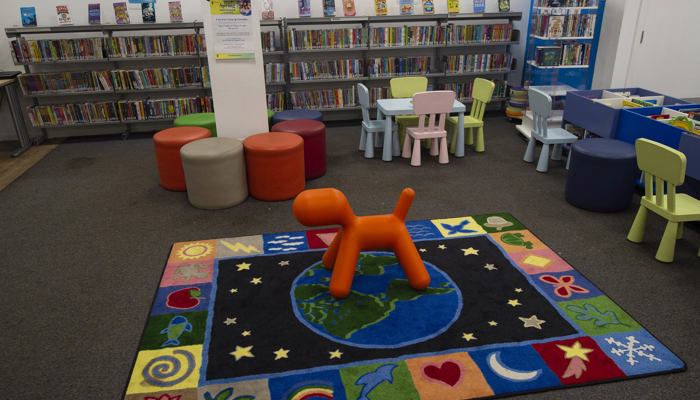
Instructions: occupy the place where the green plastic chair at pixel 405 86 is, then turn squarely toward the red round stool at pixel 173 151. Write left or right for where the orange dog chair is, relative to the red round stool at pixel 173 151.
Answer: left

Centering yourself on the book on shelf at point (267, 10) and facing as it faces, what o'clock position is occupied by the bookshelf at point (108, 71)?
The bookshelf is roughly at 3 o'clock from the book on shelf.

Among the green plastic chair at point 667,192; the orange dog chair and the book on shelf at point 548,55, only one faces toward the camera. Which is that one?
the book on shelf

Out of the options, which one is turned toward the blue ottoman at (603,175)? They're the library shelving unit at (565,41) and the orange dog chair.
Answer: the library shelving unit

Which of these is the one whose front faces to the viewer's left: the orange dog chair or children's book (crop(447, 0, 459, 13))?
the orange dog chair

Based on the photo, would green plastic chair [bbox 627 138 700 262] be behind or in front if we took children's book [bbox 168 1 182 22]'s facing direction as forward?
in front

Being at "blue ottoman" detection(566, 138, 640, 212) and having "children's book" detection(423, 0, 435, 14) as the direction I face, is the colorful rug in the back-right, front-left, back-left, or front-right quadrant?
back-left

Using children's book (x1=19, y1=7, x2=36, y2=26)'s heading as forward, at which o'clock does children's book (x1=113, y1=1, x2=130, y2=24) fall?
children's book (x1=113, y1=1, x2=130, y2=24) is roughly at 10 o'clock from children's book (x1=19, y1=7, x2=36, y2=26).

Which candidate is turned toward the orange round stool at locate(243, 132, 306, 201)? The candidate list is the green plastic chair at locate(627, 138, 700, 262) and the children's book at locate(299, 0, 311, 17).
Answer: the children's book

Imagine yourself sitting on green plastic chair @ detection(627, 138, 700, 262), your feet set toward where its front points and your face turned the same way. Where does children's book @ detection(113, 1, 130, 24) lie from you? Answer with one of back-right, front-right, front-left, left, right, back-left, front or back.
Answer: back-left

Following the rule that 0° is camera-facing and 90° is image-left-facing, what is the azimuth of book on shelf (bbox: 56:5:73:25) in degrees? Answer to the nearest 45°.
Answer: approximately 0°

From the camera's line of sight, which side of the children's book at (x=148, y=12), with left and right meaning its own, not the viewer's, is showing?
front

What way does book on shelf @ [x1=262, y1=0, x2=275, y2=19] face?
toward the camera

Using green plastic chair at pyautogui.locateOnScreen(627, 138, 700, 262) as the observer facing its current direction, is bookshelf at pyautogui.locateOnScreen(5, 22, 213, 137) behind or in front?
behind

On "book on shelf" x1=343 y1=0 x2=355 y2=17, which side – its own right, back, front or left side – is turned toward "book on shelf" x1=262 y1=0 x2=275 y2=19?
right

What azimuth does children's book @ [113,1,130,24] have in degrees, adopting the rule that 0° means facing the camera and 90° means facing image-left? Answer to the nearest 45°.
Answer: approximately 0°

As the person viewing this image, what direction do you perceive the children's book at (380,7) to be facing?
facing the viewer
